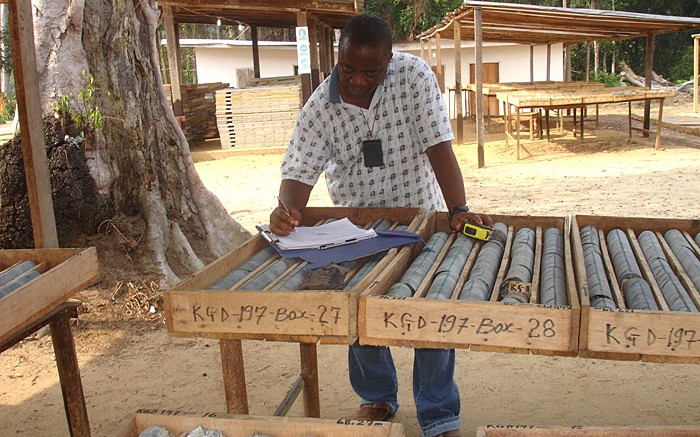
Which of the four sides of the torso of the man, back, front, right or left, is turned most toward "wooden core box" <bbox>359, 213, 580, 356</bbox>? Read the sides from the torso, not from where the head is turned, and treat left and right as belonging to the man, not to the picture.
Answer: front

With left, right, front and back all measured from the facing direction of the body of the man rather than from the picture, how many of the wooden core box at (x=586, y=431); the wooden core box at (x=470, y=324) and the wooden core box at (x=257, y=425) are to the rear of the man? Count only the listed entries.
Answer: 0

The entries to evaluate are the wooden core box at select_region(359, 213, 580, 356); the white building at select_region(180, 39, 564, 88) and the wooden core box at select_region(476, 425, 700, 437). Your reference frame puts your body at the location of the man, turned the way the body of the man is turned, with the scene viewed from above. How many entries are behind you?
1

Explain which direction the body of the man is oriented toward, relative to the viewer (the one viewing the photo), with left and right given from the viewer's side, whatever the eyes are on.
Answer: facing the viewer

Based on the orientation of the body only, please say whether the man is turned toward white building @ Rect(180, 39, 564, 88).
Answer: no

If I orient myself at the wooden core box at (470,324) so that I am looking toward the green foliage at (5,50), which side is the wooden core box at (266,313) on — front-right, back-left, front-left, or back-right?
front-left

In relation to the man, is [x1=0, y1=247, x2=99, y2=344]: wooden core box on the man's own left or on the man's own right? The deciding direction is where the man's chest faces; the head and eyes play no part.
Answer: on the man's own right

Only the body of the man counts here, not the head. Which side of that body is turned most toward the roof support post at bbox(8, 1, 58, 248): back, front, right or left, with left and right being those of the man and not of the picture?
right

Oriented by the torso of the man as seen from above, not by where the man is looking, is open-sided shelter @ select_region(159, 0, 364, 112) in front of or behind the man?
behind

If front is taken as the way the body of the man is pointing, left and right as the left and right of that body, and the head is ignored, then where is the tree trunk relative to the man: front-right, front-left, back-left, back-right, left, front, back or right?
back-right

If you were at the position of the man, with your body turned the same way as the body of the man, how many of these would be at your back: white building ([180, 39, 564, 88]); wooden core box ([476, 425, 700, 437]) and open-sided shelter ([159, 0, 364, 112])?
2

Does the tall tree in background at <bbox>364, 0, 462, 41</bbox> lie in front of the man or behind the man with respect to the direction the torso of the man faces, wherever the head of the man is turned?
behind

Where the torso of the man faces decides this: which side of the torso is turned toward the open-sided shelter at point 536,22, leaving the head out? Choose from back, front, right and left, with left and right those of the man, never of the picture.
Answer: back

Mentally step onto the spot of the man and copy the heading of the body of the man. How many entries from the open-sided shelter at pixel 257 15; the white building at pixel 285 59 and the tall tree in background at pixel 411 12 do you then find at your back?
3

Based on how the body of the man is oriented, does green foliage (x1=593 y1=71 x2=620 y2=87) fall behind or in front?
behind
